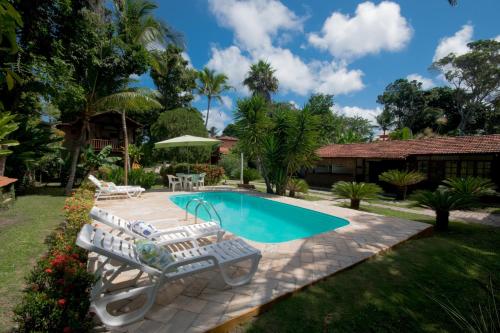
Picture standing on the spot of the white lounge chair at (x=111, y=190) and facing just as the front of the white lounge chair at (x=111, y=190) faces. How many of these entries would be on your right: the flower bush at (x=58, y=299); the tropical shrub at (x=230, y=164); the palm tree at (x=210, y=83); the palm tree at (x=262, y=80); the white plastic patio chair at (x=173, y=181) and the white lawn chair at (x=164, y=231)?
2

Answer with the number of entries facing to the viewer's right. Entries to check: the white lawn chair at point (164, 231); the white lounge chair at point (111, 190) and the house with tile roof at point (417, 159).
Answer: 2

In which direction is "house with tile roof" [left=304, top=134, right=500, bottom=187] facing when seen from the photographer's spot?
facing the viewer and to the left of the viewer

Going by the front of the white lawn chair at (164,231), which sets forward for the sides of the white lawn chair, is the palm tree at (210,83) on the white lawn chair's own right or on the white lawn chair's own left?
on the white lawn chair's own left

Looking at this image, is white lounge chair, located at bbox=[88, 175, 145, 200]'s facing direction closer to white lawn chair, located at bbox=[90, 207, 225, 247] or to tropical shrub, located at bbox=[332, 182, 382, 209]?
the tropical shrub

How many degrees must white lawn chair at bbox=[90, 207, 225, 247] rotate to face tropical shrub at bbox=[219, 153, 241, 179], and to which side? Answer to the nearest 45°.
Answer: approximately 90° to its left

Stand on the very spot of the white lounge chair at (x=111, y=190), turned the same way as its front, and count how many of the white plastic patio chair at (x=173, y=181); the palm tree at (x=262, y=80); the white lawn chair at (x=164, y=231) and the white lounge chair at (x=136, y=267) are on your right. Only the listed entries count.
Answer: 2

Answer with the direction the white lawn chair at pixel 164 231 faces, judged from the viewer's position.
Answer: facing to the right of the viewer

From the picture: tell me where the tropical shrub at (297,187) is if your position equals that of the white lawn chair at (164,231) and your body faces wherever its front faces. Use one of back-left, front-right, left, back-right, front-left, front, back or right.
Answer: front-left

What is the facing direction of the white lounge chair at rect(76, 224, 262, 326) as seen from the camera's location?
facing away from the viewer and to the right of the viewer

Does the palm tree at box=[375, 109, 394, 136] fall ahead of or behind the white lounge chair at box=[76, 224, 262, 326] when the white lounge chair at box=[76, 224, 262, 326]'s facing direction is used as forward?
ahead

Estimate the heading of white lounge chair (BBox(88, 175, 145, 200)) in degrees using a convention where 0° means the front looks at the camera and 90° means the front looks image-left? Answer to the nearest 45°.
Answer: approximately 270°

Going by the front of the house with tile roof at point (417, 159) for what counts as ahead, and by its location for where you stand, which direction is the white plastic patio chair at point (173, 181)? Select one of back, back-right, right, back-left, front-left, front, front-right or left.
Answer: front

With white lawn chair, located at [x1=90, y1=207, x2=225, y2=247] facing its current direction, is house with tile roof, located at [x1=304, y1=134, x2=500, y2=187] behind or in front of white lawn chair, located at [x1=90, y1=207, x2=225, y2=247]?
in front

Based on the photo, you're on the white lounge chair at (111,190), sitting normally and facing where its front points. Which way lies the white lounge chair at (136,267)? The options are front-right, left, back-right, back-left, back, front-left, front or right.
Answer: right

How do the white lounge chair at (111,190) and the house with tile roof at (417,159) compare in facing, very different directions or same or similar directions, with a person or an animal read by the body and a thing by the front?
very different directions
